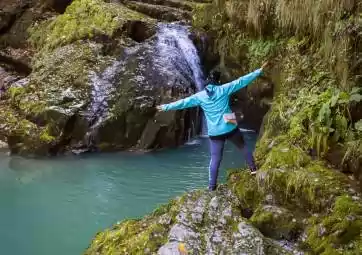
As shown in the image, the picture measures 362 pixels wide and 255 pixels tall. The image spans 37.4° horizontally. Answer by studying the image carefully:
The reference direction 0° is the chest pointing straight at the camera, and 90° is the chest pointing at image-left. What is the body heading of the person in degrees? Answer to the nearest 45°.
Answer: approximately 180°

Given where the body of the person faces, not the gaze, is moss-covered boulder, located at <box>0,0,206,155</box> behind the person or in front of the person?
in front

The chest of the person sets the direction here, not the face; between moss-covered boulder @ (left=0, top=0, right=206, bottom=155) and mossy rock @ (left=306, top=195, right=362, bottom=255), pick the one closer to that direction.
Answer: the moss-covered boulder

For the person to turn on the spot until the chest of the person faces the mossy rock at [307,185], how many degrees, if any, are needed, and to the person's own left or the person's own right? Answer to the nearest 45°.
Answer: approximately 135° to the person's own right

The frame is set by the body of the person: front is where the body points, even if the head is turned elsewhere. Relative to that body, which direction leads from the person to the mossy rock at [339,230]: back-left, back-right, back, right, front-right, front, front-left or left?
back-right

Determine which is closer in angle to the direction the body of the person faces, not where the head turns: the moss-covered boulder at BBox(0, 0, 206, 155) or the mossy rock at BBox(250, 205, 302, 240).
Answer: the moss-covered boulder

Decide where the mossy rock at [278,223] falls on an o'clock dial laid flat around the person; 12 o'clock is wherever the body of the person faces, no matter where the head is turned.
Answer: The mossy rock is roughly at 5 o'clock from the person.
